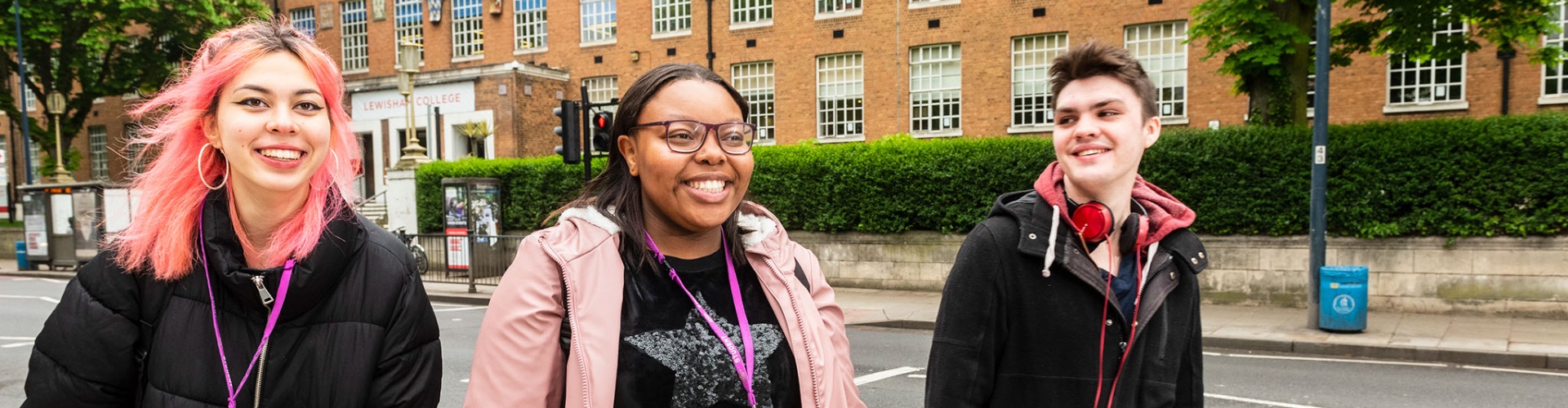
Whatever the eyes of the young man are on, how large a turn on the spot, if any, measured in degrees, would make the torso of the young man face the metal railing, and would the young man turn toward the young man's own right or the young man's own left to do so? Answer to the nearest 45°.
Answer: approximately 180°

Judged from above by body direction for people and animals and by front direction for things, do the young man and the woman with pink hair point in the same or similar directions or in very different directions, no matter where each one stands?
same or similar directions

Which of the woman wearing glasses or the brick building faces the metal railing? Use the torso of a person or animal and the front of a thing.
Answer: the brick building

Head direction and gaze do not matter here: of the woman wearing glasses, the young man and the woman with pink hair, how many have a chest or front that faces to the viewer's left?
0

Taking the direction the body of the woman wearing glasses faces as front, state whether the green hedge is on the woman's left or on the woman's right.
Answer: on the woman's left

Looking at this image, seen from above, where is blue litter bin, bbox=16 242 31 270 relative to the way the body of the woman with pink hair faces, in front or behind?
behind

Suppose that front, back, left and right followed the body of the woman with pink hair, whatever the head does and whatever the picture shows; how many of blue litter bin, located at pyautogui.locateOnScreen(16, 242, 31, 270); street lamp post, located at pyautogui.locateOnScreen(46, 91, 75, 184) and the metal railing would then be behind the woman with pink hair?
3

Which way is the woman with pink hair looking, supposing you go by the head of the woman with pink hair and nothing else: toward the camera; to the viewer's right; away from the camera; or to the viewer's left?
toward the camera

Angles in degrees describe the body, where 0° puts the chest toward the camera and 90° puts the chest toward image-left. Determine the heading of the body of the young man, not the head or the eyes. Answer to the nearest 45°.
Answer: approximately 315°

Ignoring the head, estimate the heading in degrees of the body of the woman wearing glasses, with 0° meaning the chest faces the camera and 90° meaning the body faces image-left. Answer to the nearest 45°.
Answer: approximately 315°

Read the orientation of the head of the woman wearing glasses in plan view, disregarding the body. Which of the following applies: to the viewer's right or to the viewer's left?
to the viewer's right

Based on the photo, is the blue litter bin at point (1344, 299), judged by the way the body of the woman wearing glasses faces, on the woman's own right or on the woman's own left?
on the woman's own left

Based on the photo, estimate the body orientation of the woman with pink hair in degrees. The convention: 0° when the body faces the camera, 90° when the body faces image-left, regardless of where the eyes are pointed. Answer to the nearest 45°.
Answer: approximately 0°
